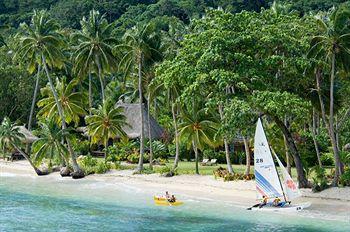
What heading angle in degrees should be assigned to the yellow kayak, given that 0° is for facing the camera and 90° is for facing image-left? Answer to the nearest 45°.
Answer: approximately 90°

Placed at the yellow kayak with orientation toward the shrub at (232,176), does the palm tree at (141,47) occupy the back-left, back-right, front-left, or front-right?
front-left

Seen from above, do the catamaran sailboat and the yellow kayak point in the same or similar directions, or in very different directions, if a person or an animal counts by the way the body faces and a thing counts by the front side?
very different directions
